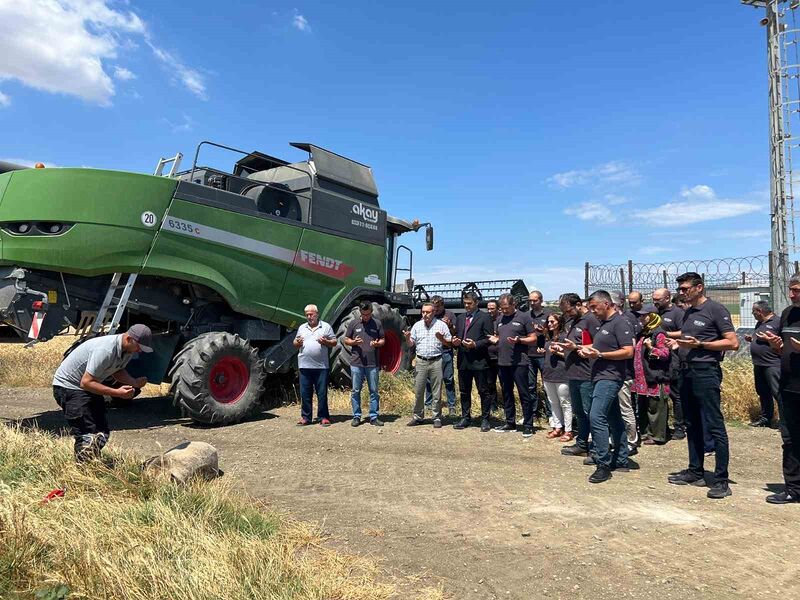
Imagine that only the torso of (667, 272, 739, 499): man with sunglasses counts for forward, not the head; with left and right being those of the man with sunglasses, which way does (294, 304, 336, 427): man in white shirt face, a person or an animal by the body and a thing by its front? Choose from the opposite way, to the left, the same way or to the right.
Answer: to the left

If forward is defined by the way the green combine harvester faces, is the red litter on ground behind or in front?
behind

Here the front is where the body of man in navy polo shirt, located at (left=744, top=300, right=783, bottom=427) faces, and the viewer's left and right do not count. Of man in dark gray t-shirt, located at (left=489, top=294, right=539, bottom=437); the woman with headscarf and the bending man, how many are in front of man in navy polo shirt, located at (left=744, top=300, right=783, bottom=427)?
3

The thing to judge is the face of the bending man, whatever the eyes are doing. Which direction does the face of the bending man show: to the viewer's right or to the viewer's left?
to the viewer's right

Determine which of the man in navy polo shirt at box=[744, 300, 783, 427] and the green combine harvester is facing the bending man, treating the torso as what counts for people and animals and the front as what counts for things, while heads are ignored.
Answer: the man in navy polo shirt

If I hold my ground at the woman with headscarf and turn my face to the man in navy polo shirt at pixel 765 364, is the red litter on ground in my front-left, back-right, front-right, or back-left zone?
back-right

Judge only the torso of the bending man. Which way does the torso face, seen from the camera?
to the viewer's right

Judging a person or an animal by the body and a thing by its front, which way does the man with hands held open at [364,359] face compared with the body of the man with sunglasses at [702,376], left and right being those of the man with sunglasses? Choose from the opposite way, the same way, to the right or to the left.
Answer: to the left

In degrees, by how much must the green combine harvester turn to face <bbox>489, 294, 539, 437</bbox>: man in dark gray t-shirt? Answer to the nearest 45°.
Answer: approximately 45° to its right

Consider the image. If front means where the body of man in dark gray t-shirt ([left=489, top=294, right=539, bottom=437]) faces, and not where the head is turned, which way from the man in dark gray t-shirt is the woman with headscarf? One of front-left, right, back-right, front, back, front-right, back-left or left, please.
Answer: back-left
